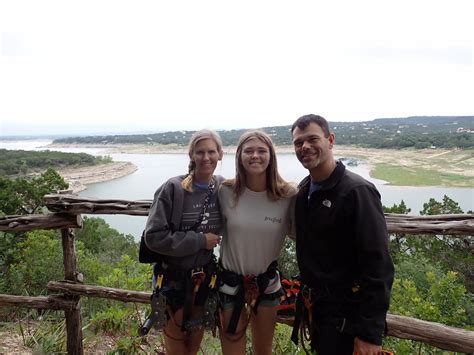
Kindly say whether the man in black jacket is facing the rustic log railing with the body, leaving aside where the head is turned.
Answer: no

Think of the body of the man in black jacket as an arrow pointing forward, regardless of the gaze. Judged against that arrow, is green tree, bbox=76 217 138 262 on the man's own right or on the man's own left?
on the man's own right

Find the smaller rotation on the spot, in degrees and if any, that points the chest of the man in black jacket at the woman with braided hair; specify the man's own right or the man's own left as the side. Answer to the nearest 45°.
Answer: approximately 45° to the man's own right

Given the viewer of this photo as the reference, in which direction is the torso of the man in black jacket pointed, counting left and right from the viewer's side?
facing the viewer and to the left of the viewer

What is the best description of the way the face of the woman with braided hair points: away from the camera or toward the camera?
toward the camera

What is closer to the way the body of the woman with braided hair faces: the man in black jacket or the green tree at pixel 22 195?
the man in black jacket

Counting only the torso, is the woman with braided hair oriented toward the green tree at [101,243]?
no

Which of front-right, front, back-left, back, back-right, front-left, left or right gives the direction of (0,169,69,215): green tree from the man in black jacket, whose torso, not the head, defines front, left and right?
right

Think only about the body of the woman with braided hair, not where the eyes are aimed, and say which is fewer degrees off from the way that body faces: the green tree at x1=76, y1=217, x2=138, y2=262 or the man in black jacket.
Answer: the man in black jacket

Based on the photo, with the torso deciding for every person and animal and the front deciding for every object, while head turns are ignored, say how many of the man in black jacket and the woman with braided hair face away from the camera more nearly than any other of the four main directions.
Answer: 0

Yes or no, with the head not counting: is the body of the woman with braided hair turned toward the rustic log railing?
no

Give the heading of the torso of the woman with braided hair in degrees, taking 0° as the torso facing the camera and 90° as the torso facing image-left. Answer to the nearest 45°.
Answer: approximately 315°
